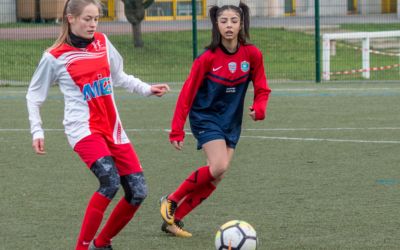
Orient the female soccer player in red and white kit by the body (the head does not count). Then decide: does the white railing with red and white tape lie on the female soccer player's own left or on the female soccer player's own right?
on the female soccer player's own left

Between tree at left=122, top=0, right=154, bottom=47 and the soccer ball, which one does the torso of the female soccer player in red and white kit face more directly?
the soccer ball

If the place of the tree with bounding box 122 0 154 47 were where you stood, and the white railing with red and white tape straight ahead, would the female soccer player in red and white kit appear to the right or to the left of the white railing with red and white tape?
right

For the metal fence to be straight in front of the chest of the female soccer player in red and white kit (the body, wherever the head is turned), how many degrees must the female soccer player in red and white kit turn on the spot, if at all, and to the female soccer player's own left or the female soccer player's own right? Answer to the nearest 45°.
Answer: approximately 135° to the female soccer player's own left

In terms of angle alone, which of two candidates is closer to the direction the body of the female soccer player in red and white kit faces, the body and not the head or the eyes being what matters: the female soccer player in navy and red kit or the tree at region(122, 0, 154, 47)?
the female soccer player in navy and red kit

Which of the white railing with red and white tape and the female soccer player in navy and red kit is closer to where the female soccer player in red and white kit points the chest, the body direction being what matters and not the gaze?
the female soccer player in navy and red kit

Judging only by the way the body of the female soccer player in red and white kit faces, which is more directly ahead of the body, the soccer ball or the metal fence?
the soccer ball

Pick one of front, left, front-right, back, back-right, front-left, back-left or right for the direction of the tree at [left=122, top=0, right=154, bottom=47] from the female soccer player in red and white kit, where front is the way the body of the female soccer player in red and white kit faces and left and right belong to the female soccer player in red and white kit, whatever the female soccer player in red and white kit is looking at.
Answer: back-left

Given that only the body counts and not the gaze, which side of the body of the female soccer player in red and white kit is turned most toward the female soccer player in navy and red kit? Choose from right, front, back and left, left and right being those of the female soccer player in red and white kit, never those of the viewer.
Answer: left

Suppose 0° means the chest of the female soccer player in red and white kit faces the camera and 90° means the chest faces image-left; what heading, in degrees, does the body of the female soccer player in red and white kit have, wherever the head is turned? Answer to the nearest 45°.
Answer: approximately 315°
